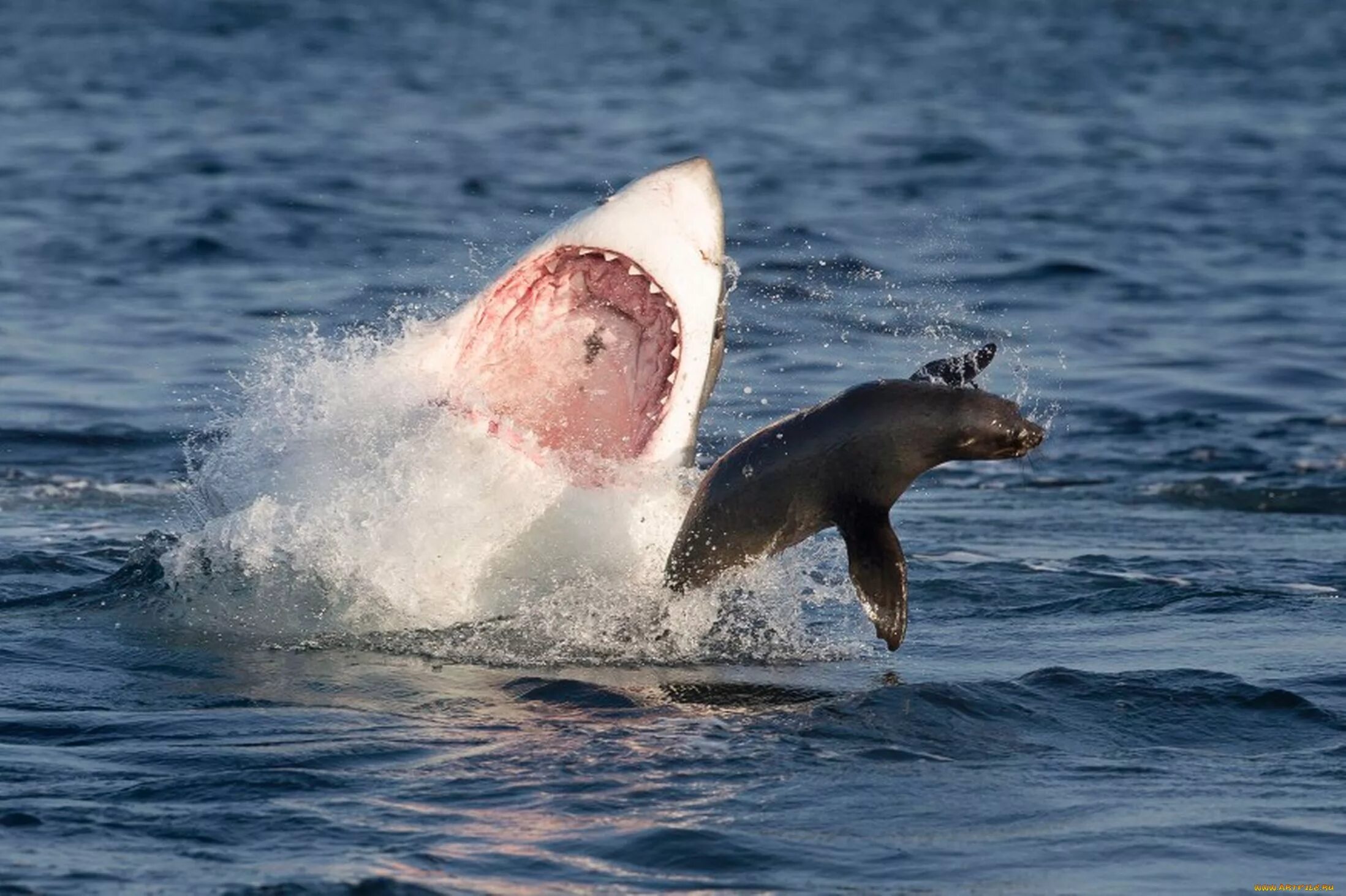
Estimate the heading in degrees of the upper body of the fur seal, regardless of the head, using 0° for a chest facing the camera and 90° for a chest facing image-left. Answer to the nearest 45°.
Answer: approximately 270°
